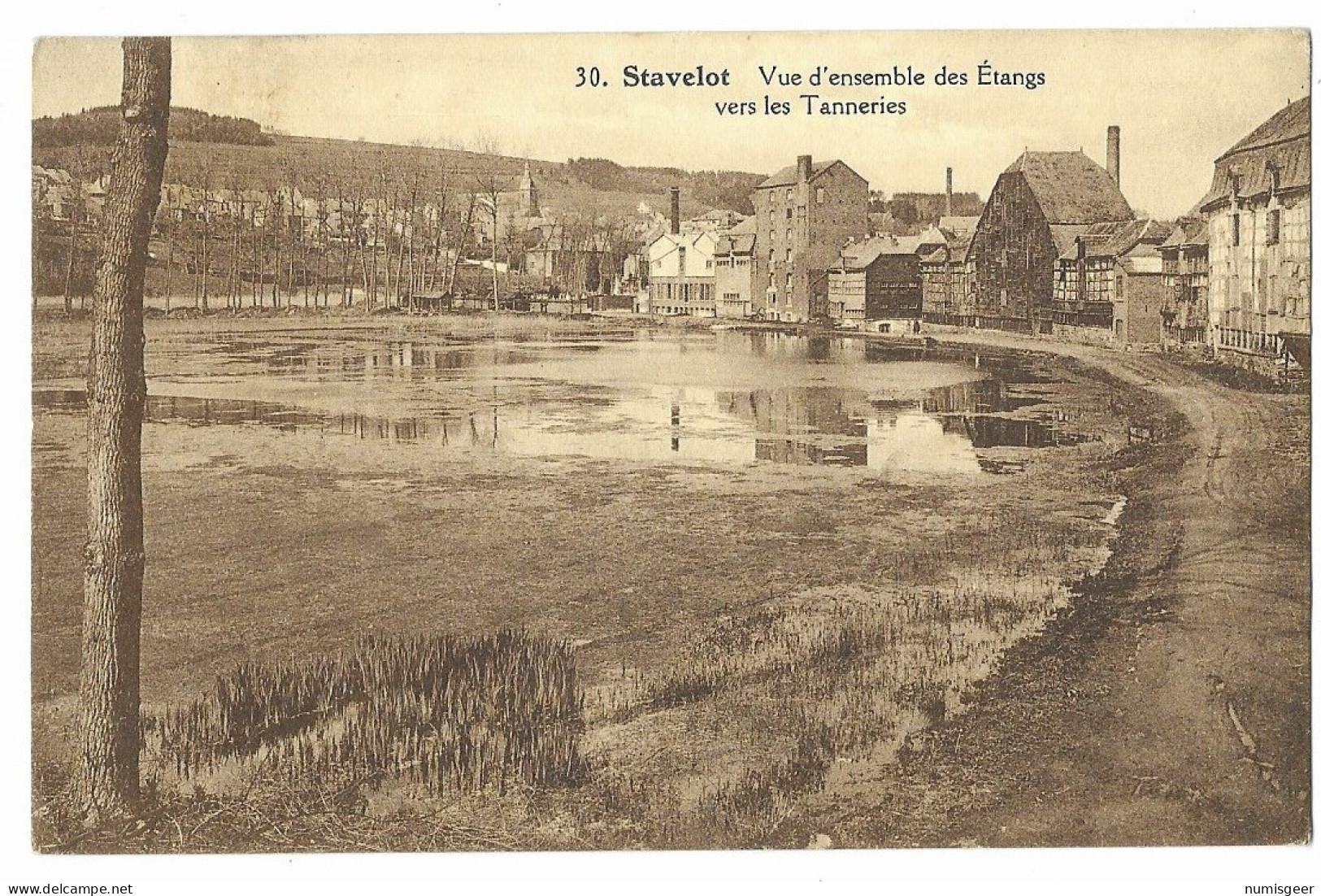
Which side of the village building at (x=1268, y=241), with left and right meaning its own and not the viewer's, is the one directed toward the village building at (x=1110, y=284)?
right

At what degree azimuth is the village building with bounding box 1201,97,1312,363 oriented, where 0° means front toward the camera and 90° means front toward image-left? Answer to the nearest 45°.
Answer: approximately 45°
